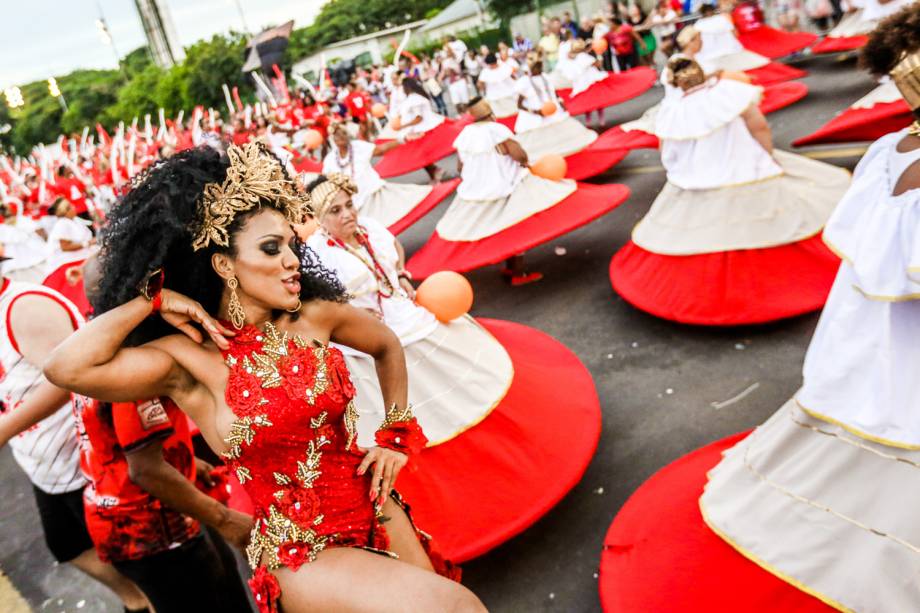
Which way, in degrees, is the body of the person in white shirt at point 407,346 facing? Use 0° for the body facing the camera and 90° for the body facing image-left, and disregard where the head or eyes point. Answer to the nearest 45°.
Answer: approximately 315°

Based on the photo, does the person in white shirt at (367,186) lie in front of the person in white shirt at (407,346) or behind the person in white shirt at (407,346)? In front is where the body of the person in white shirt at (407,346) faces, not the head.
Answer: behind

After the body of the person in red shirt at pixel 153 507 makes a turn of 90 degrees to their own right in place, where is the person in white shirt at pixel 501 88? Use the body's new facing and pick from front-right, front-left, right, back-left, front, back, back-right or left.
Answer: back-left

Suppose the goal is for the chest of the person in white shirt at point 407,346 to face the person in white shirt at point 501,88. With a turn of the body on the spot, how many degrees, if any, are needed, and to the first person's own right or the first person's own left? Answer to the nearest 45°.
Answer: approximately 135° to the first person's own left

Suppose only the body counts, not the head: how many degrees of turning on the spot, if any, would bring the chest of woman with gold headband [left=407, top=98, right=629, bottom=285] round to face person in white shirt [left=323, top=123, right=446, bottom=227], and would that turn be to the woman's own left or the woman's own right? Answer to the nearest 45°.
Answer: approximately 90° to the woman's own left

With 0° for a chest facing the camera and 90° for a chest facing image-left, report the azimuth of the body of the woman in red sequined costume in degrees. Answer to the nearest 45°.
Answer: approximately 315°

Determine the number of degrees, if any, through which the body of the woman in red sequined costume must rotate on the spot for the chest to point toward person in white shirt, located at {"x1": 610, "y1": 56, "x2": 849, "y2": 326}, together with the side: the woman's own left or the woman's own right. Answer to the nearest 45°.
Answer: approximately 90° to the woman's own left
